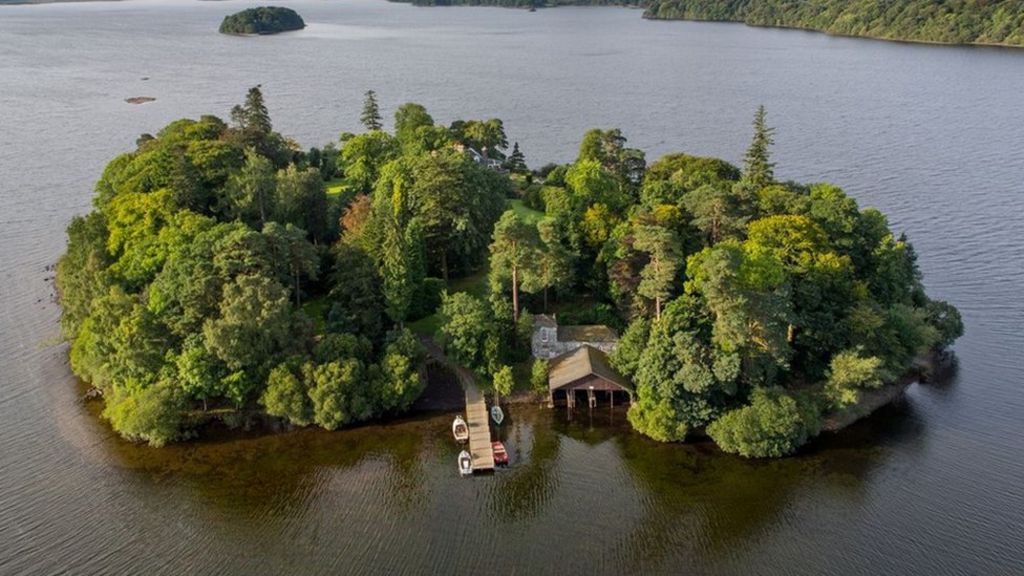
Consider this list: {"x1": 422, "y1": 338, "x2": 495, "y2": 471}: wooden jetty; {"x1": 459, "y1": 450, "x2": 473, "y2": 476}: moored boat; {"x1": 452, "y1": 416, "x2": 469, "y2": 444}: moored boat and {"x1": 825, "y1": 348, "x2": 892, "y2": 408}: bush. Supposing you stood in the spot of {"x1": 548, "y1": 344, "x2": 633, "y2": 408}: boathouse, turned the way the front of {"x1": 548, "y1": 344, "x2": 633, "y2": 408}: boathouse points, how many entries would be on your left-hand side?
1

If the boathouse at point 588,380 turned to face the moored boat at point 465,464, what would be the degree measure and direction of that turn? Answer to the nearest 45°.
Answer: approximately 45° to its right

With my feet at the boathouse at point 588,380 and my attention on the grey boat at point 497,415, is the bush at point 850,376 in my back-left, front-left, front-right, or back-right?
back-left

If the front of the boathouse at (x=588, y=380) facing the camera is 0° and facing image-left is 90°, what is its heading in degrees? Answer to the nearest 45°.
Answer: approximately 0°

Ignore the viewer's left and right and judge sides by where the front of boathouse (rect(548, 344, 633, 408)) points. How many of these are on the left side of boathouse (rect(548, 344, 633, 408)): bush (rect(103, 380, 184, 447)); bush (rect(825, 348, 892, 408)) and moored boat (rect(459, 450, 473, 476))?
1

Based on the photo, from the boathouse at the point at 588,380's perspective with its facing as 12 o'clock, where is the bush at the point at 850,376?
The bush is roughly at 9 o'clock from the boathouse.

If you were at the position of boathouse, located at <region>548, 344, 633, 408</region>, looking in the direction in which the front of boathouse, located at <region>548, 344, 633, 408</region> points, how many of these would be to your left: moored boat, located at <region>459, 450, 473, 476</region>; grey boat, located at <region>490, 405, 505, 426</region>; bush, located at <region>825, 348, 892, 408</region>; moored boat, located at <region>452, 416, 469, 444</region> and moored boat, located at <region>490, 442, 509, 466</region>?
1

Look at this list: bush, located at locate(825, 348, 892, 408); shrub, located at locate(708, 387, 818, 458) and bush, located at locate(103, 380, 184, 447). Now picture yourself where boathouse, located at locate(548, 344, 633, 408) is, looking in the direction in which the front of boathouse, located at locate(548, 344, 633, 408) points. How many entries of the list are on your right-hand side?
1

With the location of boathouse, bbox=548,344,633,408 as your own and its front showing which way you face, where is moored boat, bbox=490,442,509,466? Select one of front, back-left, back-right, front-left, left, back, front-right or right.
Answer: front-right

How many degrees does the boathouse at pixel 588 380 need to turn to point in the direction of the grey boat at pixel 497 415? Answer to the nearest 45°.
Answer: approximately 90° to its right

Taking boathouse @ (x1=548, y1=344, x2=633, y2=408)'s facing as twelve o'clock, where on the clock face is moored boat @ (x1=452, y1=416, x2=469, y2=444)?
The moored boat is roughly at 2 o'clock from the boathouse.

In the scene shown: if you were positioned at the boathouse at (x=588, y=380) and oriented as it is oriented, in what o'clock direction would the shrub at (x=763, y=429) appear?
The shrub is roughly at 10 o'clock from the boathouse.

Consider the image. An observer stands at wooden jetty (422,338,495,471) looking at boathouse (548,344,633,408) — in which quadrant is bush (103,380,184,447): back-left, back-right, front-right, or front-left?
back-left

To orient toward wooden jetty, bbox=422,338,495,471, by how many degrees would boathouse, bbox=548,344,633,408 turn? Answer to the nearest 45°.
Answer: approximately 45° to its right
